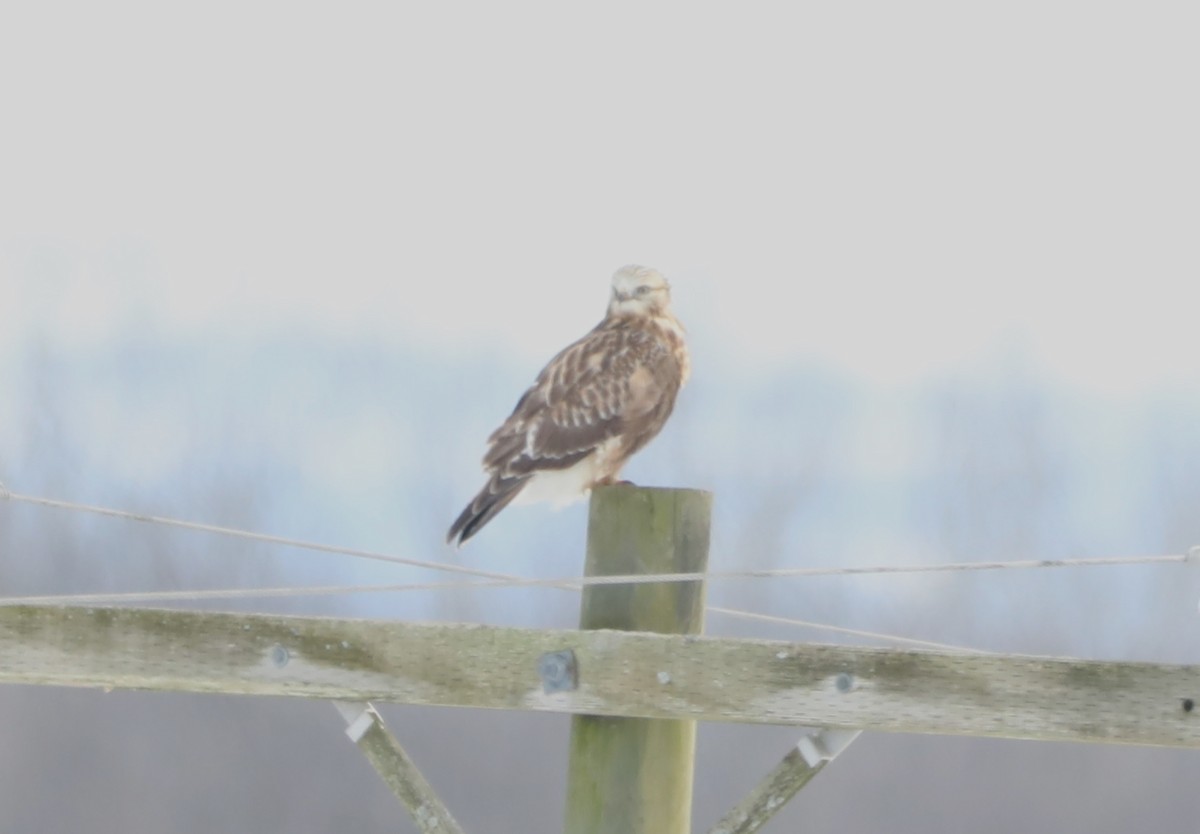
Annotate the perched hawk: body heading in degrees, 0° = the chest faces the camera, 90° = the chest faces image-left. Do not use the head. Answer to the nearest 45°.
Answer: approximately 270°
